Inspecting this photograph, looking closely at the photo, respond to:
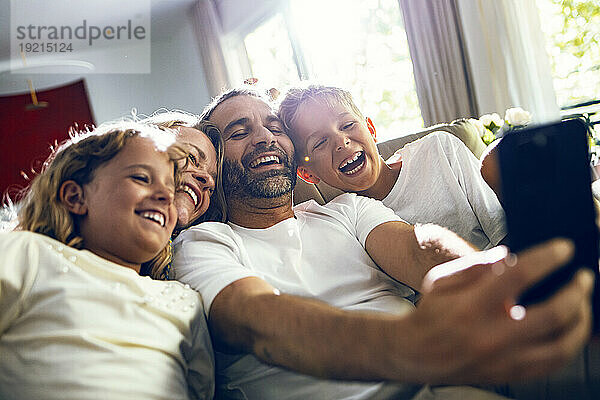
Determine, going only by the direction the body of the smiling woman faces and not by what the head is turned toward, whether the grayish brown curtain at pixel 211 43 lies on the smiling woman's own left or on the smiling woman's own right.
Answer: on the smiling woman's own left

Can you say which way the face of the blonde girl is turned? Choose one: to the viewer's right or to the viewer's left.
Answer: to the viewer's right

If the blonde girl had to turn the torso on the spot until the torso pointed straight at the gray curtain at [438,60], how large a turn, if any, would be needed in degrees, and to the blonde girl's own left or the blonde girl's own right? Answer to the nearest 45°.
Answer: approximately 90° to the blonde girl's own left

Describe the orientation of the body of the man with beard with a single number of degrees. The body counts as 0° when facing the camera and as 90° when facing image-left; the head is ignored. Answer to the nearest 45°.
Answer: approximately 315°
